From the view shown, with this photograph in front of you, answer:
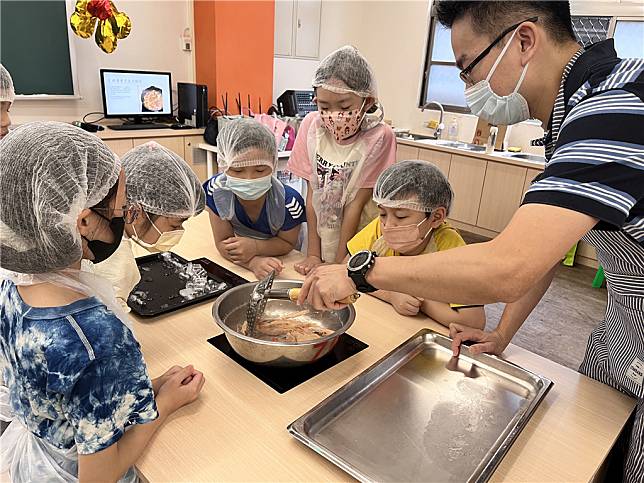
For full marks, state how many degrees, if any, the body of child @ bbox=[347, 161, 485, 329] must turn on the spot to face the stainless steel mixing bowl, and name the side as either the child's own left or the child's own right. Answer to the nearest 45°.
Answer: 0° — they already face it

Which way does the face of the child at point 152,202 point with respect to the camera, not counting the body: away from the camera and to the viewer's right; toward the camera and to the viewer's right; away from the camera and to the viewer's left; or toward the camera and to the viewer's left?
toward the camera and to the viewer's right

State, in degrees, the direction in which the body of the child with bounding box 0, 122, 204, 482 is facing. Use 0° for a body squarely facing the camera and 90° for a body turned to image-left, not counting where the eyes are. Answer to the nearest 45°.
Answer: approximately 225°

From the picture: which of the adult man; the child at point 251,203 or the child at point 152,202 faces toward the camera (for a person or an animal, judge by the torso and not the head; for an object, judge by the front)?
the child at point 251,203

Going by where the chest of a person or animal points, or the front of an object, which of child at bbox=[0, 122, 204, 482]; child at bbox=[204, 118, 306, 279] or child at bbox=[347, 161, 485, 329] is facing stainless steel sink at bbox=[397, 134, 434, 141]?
child at bbox=[0, 122, 204, 482]

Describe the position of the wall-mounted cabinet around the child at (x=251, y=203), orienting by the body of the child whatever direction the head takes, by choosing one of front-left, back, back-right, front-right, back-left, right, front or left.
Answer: back

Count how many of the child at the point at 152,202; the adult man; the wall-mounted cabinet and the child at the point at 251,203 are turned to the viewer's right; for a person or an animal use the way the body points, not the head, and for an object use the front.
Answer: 1

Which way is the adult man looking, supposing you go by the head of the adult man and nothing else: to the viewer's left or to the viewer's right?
to the viewer's left

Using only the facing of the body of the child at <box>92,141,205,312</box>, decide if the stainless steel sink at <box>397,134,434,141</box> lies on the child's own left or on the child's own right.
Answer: on the child's own left

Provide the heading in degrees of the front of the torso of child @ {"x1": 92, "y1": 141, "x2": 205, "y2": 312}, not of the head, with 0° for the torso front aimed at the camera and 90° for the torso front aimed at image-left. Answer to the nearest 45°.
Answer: approximately 270°

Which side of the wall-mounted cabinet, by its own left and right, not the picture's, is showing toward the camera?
front

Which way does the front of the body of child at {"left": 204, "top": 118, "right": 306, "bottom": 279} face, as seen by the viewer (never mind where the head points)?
toward the camera

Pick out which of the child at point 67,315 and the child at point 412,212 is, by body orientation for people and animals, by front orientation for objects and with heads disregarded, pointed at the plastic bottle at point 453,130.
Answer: the child at point 67,315
